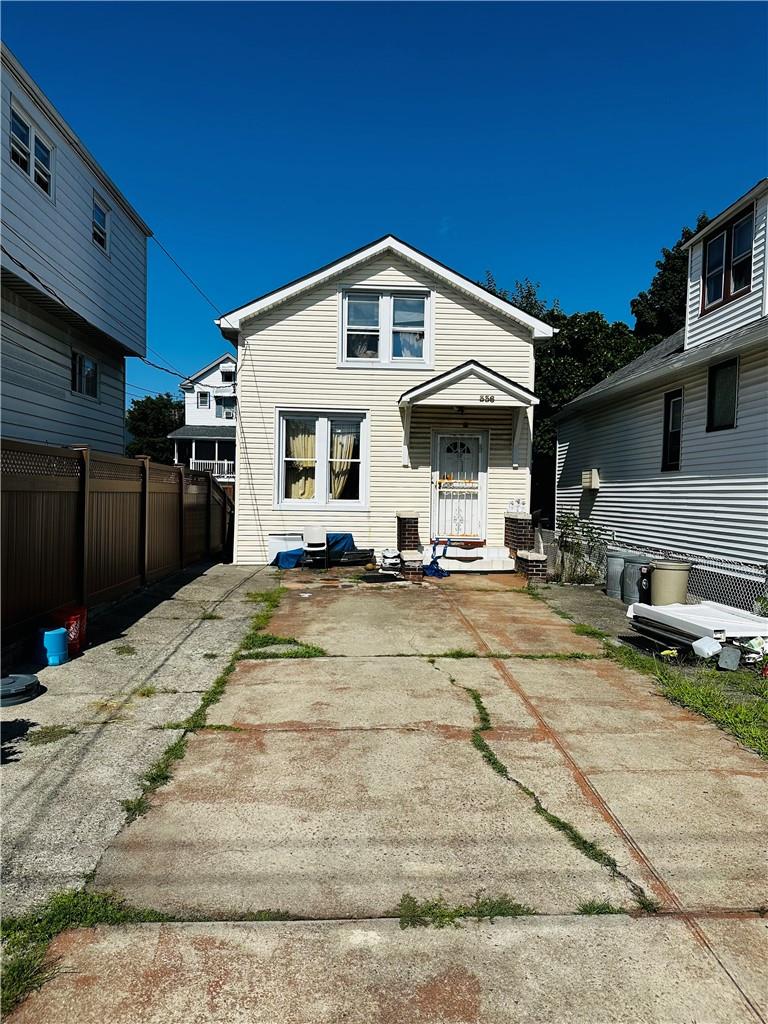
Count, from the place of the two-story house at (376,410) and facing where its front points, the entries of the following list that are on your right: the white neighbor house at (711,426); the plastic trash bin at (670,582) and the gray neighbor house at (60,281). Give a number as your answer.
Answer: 1

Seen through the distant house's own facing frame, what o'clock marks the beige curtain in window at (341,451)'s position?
The beige curtain in window is roughly at 12 o'clock from the distant house.

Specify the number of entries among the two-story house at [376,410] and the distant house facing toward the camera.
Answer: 2

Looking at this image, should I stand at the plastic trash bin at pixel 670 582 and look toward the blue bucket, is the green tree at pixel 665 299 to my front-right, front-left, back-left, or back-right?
back-right

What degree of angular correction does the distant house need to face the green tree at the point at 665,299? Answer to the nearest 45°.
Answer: approximately 45° to its left

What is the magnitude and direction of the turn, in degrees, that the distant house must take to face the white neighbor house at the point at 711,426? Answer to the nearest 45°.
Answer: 0° — it already faces it

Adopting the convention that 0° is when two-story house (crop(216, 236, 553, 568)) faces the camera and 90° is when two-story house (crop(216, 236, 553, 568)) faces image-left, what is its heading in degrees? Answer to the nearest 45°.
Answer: approximately 0°
